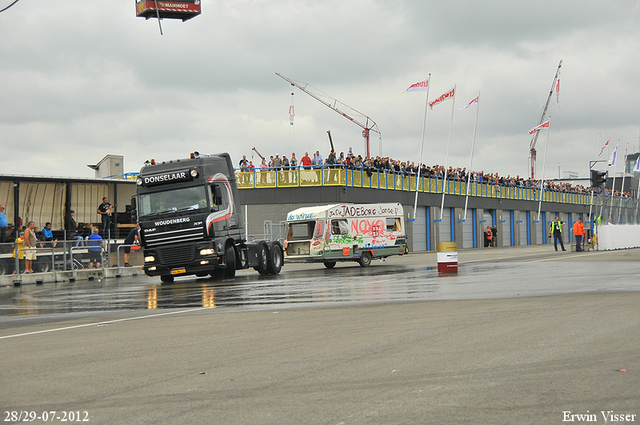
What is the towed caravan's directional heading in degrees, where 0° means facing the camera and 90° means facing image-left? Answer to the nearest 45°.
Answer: approximately 45°

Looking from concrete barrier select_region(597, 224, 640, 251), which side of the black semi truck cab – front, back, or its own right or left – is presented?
back

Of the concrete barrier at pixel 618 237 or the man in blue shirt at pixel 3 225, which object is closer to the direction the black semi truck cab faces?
the man in blue shirt

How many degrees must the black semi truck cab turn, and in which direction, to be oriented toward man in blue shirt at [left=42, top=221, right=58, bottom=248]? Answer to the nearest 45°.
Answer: approximately 90° to its right

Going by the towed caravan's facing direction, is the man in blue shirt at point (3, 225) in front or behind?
in front

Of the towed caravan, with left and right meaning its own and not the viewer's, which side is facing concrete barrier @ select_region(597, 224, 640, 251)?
back
